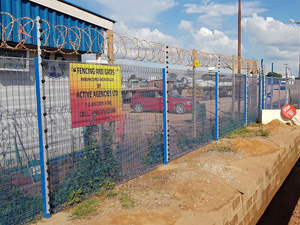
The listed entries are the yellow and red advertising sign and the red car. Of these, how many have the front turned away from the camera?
0

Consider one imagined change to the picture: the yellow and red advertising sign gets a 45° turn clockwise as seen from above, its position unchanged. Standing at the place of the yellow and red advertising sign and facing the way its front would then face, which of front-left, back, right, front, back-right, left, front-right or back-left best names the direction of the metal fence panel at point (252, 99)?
back-left

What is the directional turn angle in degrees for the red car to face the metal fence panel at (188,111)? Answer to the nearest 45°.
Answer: approximately 90° to its right

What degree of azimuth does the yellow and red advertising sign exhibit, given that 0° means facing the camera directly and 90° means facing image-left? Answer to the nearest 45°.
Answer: approximately 315°

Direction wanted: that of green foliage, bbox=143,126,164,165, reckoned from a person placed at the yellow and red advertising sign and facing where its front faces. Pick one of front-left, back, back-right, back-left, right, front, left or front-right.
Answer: left

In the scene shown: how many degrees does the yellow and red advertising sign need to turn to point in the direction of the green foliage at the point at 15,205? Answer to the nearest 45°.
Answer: approximately 90° to its right

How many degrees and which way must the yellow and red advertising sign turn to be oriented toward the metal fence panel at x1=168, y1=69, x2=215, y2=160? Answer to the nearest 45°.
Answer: approximately 90° to its left

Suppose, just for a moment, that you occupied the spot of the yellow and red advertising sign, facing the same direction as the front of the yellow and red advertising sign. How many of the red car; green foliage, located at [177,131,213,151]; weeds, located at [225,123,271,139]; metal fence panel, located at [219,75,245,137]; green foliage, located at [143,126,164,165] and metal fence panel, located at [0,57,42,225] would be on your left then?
5

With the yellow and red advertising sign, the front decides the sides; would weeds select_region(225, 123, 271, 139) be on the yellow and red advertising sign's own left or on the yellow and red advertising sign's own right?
on the yellow and red advertising sign's own left
